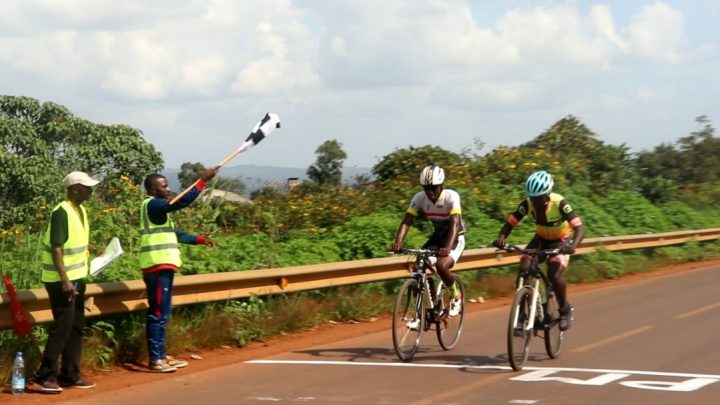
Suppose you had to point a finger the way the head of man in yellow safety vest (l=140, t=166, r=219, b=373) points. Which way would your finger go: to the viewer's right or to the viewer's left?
to the viewer's right

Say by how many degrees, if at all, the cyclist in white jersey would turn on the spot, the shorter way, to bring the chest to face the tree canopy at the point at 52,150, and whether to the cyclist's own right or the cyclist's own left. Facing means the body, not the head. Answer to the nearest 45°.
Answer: approximately 90° to the cyclist's own right

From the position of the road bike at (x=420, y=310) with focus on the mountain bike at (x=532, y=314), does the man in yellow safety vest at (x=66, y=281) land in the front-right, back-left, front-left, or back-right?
back-right

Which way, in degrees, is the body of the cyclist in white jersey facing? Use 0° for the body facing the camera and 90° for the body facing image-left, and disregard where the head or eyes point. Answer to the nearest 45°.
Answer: approximately 45°

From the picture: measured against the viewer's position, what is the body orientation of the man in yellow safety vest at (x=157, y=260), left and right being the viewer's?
facing to the right of the viewer

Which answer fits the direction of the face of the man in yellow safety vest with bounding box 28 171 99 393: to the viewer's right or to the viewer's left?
to the viewer's right

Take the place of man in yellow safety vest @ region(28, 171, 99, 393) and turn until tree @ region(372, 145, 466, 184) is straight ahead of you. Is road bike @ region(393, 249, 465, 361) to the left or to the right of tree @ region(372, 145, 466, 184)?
right

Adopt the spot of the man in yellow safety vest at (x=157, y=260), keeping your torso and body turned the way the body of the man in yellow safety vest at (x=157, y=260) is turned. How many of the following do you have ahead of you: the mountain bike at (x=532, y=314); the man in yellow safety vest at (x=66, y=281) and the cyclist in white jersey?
2

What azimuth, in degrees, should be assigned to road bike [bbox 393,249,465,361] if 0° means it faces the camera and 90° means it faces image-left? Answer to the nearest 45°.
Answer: approximately 45°
